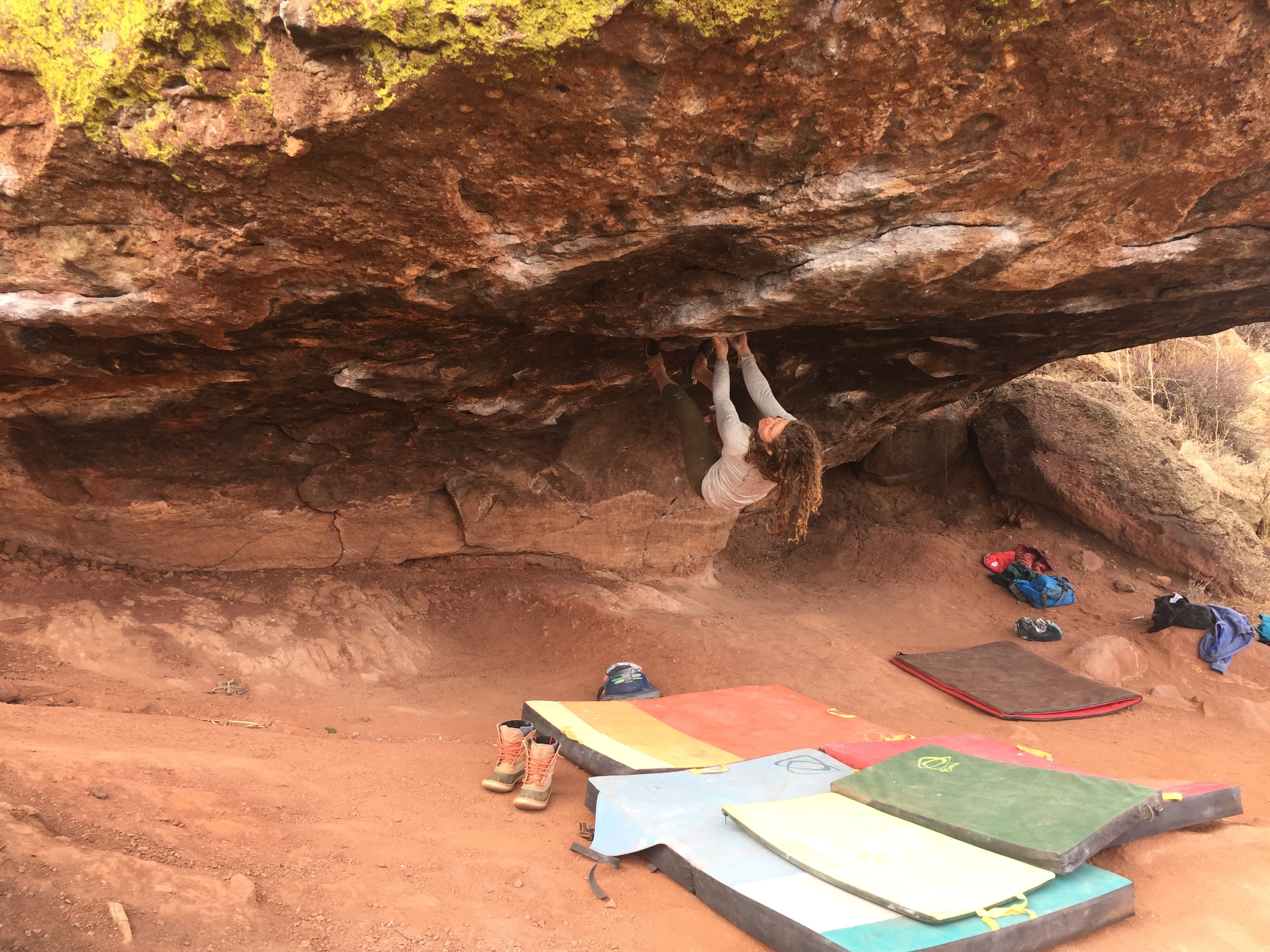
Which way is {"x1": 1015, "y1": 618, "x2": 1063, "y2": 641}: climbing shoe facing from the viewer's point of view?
to the viewer's right

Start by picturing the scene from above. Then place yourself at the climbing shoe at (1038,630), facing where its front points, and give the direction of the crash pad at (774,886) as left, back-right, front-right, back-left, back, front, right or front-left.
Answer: right

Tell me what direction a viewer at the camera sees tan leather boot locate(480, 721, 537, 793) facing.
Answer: facing the viewer and to the left of the viewer

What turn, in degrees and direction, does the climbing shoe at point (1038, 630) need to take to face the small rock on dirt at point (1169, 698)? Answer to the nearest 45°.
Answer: approximately 45° to its right

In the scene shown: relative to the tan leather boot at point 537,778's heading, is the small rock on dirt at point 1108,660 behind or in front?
behind

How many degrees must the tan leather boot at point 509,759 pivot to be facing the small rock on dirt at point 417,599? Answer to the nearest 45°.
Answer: approximately 135° to its right

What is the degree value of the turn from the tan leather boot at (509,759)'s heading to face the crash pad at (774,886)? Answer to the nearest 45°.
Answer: approximately 90° to its left

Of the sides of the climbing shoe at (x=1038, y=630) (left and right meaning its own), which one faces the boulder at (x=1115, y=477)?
left

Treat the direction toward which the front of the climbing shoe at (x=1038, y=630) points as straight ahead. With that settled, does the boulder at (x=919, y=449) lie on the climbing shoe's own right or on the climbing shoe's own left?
on the climbing shoe's own left

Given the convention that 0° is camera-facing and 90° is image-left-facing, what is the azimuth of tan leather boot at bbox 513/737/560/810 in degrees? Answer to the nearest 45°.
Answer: approximately 45°

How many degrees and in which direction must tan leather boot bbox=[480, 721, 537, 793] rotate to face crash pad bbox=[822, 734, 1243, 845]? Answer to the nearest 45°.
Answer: approximately 135° to its left
